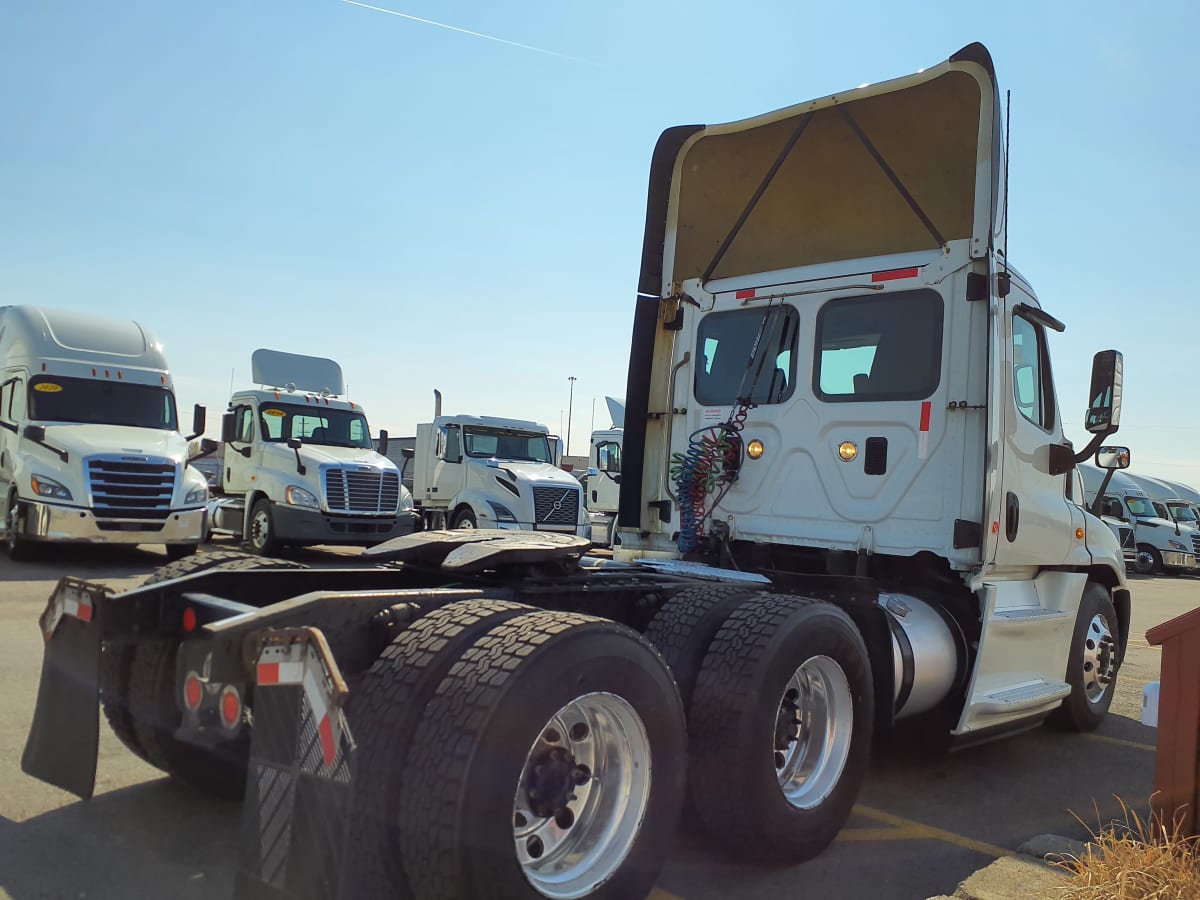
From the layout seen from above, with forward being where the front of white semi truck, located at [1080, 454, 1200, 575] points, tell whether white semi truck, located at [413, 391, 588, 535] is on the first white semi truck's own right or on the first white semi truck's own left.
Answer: on the first white semi truck's own right

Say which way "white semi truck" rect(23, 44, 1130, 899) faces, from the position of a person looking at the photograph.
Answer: facing away from the viewer and to the right of the viewer

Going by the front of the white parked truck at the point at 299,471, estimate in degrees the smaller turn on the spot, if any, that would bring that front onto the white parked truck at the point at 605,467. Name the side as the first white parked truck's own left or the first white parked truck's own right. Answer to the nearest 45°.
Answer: approximately 90° to the first white parked truck's own left

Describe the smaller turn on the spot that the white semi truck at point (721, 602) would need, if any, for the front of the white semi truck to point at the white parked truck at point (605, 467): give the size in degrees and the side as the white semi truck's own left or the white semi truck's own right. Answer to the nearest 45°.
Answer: approximately 45° to the white semi truck's own left

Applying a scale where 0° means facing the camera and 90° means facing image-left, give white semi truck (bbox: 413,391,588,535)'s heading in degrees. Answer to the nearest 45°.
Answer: approximately 315°

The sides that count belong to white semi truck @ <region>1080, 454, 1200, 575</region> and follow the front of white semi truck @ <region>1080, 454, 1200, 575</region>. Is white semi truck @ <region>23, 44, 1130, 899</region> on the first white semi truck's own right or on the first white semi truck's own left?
on the first white semi truck's own right

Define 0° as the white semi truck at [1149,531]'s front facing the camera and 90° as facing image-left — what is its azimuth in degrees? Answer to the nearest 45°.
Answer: approximately 315°

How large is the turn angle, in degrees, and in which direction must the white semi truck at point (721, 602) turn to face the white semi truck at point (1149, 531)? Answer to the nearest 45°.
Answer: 0° — it already faces it

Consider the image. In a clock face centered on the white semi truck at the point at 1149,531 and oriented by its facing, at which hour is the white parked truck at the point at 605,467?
The white parked truck is roughly at 3 o'clock from the white semi truck.

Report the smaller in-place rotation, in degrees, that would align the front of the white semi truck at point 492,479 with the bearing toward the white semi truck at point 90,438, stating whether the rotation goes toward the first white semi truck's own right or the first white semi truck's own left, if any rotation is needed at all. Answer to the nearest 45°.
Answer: approximately 90° to the first white semi truck's own right
